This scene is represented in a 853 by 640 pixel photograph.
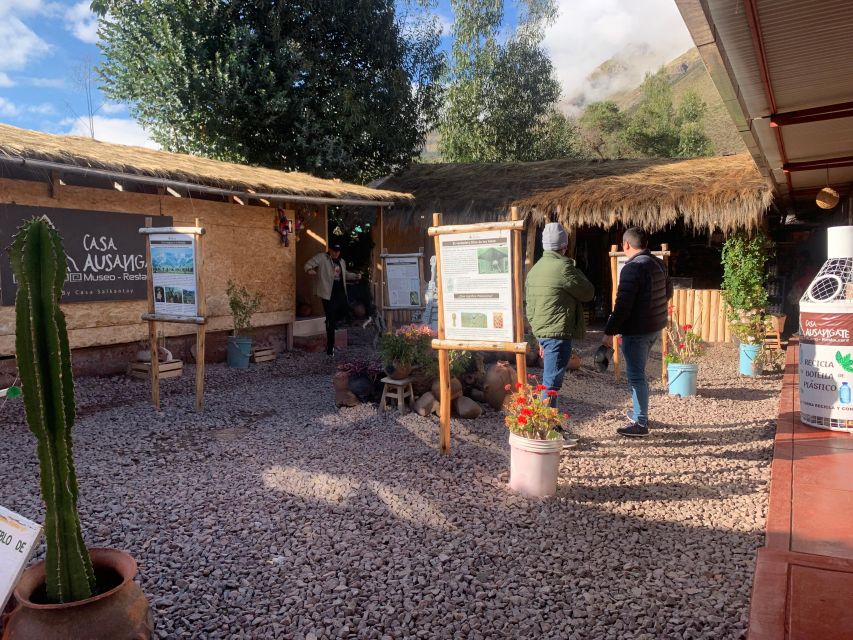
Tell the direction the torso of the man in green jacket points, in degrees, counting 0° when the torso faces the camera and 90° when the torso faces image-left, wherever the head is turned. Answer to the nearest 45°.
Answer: approximately 225°

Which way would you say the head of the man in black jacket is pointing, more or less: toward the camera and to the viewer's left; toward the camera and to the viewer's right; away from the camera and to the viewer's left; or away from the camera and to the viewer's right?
away from the camera and to the viewer's left

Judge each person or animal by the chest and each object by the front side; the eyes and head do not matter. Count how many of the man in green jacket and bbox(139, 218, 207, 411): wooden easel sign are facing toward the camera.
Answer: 1

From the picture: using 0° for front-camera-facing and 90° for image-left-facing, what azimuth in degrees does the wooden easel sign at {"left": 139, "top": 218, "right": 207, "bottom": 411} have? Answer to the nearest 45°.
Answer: approximately 0°

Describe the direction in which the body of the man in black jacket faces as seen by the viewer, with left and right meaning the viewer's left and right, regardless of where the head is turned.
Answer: facing away from the viewer and to the left of the viewer

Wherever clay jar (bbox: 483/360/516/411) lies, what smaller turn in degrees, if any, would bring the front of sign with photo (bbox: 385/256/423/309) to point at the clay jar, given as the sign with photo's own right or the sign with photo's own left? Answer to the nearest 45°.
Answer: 0° — it already faces it

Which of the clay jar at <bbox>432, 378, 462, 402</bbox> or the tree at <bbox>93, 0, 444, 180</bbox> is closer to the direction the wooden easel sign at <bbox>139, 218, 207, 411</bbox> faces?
the clay jar

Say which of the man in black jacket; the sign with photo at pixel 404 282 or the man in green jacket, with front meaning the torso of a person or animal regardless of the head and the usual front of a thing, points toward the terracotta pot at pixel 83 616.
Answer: the sign with photo

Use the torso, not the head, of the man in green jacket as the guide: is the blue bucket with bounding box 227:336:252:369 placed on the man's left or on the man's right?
on the man's left

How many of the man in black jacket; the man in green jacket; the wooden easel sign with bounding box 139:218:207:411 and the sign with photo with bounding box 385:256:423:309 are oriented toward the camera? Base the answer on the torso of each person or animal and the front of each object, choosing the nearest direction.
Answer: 2

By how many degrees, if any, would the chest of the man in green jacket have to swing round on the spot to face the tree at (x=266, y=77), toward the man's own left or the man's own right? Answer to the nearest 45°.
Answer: approximately 90° to the man's own left

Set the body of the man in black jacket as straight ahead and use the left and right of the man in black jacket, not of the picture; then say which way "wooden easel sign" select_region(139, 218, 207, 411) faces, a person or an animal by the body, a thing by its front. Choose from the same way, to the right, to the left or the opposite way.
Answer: the opposite way

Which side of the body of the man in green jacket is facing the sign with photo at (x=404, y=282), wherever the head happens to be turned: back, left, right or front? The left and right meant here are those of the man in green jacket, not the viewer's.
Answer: left

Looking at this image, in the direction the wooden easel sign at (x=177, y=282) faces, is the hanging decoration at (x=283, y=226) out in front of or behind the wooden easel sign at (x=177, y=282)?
behind

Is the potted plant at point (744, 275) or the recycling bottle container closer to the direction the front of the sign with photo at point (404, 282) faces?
the recycling bottle container

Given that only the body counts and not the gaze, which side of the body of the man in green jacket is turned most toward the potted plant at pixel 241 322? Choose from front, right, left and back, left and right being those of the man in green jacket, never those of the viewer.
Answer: left
